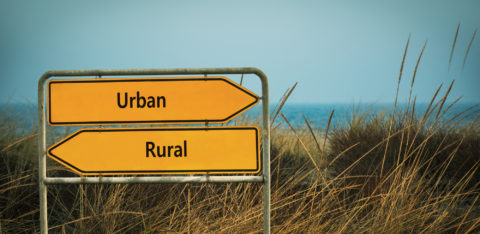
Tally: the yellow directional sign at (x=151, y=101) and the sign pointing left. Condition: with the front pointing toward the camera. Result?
2

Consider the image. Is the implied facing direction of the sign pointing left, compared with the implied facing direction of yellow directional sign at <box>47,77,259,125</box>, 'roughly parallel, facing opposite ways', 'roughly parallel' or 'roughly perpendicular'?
roughly parallel

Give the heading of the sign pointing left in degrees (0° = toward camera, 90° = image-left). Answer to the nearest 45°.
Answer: approximately 0°
